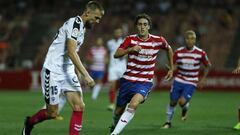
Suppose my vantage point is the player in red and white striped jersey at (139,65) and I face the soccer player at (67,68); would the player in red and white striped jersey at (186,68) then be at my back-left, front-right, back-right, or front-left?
back-right

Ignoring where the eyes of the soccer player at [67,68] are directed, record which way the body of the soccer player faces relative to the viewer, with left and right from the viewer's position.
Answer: facing to the right of the viewer

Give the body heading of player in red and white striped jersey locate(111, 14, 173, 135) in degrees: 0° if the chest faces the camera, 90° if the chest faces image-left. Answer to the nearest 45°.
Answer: approximately 0°

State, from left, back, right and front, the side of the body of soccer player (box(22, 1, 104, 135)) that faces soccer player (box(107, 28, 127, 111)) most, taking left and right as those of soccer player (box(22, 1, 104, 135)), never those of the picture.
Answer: left

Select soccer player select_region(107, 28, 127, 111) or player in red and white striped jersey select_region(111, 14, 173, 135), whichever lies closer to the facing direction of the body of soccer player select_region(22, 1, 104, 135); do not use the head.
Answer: the player in red and white striped jersey

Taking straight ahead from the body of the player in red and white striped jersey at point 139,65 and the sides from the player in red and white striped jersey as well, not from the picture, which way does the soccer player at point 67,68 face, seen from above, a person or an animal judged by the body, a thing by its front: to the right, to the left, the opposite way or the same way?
to the left

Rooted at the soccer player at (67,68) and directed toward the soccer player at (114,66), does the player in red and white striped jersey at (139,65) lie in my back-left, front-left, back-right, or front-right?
front-right

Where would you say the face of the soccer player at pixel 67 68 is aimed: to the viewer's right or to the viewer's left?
to the viewer's right

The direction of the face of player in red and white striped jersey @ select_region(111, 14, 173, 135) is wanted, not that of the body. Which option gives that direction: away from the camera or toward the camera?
toward the camera

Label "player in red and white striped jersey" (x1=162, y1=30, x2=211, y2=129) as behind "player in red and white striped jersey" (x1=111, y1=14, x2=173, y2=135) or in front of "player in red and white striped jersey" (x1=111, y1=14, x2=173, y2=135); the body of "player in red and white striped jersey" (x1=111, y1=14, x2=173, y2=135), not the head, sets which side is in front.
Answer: behind

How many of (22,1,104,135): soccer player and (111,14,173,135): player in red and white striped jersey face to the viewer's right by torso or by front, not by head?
1
